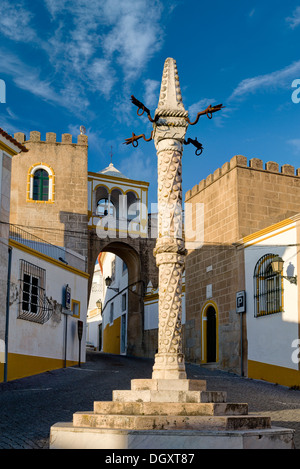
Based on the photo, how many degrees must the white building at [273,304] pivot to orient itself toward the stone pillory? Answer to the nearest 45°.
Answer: approximately 45° to its left

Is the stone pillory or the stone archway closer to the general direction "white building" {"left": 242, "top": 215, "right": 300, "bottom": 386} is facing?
the stone pillory

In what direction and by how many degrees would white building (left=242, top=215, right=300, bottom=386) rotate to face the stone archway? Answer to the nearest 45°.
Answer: approximately 90° to its right

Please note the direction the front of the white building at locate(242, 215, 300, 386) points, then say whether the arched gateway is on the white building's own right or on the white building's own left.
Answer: on the white building's own right

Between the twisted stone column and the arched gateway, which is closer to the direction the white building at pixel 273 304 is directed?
the twisted stone column

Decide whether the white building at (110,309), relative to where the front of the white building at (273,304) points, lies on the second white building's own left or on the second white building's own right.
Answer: on the second white building's own right

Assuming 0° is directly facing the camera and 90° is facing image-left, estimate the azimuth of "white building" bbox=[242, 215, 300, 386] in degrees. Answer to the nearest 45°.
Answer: approximately 45°

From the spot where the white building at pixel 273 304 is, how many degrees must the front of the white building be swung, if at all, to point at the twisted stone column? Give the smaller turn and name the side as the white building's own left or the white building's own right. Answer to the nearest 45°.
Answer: approximately 45° to the white building's own left
